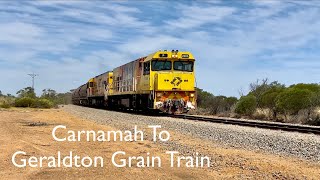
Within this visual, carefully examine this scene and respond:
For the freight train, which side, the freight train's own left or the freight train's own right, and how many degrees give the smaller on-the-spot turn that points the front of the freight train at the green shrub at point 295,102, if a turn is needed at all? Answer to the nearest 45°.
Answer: approximately 45° to the freight train's own left

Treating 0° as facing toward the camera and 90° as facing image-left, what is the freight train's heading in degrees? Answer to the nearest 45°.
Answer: approximately 315°

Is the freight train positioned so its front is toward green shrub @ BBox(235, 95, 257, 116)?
no
